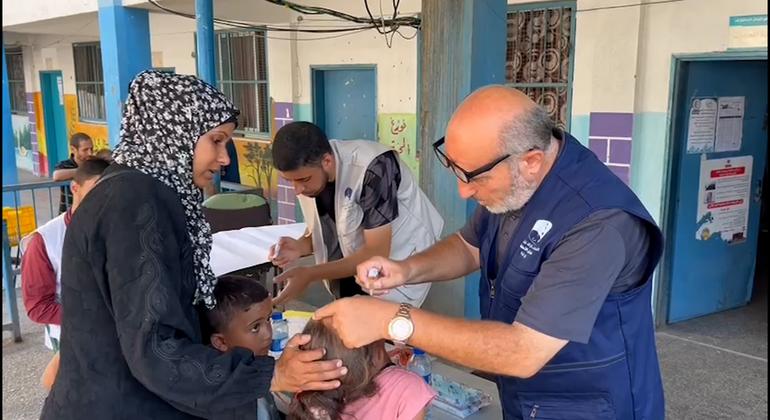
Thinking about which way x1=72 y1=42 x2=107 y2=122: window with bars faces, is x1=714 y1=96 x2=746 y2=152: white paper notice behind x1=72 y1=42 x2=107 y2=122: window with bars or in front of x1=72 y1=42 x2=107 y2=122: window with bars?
in front

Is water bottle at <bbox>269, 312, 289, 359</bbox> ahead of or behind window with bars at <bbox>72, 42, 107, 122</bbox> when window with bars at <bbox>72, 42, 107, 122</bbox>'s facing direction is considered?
ahead

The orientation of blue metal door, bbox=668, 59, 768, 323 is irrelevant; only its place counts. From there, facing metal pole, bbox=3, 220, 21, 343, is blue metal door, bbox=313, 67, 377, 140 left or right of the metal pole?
right

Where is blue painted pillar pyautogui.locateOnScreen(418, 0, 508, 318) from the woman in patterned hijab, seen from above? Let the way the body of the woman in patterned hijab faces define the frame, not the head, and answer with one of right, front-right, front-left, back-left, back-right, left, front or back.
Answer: front-left

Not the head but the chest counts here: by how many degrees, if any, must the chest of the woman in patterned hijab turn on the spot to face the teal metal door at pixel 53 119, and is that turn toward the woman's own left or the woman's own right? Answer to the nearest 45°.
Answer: approximately 90° to the woman's own left

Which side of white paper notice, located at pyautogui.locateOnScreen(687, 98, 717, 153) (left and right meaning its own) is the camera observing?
front

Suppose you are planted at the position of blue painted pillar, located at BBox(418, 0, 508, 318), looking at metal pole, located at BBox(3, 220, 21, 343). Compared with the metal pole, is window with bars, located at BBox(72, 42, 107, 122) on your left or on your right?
right

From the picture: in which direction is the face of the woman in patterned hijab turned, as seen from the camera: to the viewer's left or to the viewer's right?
to the viewer's right

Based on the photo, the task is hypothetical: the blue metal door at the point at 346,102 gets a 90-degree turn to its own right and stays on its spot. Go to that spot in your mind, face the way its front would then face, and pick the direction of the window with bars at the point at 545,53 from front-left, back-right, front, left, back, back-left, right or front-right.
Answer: back-left

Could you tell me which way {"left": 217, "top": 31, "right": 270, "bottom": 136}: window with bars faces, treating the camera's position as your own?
facing the viewer

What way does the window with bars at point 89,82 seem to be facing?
toward the camera

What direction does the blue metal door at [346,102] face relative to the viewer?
toward the camera

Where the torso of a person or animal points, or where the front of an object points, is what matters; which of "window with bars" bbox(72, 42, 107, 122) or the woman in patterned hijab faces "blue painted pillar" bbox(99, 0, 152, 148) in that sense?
the window with bars

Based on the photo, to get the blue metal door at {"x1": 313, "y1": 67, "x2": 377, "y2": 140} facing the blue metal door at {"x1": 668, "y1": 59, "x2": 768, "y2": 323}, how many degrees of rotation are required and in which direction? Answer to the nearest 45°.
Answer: approximately 45° to its left

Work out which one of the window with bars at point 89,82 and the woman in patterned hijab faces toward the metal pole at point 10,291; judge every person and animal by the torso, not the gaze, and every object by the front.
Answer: the window with bars

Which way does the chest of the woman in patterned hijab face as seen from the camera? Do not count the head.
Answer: to the viewer's right

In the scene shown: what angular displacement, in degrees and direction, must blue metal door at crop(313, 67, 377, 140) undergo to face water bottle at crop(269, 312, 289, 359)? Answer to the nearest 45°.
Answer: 0° — it already faces it

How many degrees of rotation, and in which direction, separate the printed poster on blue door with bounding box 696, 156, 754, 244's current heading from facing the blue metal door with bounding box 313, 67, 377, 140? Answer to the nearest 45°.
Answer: approximately 90° to its right

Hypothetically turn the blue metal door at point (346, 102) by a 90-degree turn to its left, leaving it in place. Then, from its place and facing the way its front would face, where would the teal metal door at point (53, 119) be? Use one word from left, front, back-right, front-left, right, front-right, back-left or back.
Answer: back-left

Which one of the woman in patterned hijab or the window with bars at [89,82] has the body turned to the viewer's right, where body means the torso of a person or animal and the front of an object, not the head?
the woman in patterned hijab
